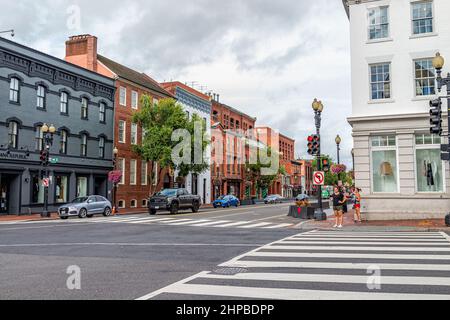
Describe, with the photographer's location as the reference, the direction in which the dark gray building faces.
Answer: facing the viewer and to the right of the viewer

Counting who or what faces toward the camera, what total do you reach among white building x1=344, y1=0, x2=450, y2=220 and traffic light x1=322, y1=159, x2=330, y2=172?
2

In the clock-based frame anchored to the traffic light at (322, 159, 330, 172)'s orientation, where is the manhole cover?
The manhole cover is roughly at 12 o'clock from the traffic light.

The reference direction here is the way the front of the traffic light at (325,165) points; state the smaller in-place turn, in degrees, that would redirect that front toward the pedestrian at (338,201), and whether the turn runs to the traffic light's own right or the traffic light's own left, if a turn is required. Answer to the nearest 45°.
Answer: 0° — it already faces them

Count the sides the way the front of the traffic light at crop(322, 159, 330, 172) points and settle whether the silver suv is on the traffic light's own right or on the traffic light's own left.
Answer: on the traffic light's own right

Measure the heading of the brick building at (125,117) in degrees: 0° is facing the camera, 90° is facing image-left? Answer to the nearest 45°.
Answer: approximately 315°

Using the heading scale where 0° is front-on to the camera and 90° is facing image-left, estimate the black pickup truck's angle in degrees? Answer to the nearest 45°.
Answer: approximately 45°

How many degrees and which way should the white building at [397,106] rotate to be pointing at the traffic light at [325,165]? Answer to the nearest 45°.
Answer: approximately 90° to its right

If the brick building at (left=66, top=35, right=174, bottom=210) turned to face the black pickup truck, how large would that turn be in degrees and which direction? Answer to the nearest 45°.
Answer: approximately 45° to its right

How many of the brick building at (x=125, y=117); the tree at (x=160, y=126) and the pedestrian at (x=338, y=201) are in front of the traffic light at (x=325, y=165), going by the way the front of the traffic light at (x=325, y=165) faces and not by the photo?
1
